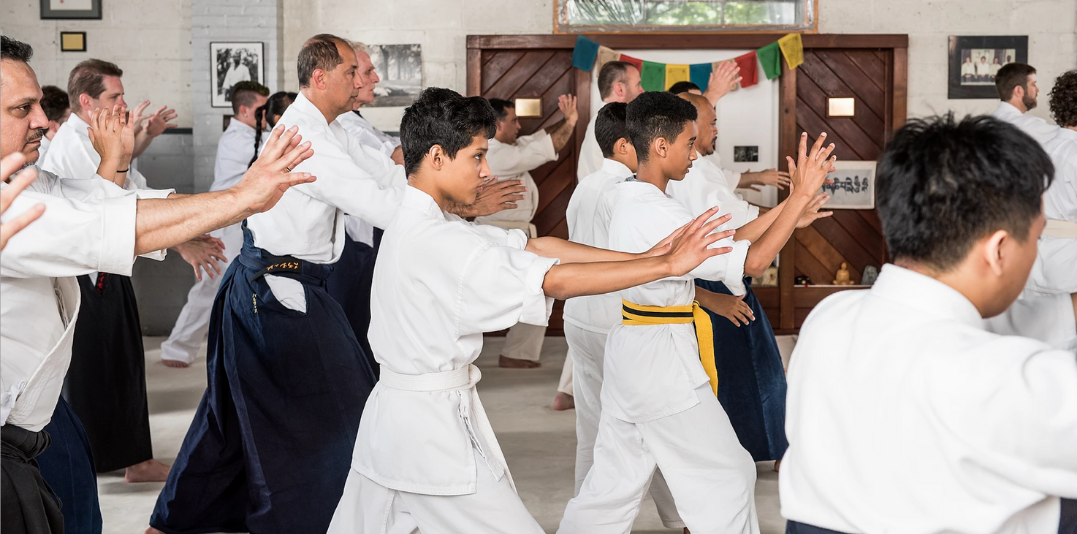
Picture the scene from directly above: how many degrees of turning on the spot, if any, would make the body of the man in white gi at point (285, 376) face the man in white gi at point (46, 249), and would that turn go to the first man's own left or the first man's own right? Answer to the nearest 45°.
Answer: approximately 90° to the first man's own right

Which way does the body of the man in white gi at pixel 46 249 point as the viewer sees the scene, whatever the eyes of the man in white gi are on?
to the viewer's right

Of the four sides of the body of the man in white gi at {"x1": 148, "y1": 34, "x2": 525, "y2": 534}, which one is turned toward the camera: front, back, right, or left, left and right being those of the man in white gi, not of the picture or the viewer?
right

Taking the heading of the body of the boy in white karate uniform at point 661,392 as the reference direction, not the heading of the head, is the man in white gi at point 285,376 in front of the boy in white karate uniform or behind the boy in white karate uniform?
behind

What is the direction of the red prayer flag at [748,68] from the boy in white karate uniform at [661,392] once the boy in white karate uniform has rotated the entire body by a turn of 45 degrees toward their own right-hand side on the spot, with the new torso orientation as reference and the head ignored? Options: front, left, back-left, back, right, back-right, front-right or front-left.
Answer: back-left

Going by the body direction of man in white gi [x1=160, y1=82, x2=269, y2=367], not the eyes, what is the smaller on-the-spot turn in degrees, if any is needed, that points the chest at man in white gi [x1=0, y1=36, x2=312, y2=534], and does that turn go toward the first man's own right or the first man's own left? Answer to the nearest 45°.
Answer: approximately 90° to the first man's own right

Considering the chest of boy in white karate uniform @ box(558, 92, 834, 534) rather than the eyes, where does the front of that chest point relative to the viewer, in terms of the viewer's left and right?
facing to the right of the viewer

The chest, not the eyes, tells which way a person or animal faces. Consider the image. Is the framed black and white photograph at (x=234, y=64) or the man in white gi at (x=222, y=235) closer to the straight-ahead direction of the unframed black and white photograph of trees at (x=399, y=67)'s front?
the man in white gi

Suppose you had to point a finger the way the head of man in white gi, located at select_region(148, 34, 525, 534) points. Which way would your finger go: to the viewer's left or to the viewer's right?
to the viewer's right

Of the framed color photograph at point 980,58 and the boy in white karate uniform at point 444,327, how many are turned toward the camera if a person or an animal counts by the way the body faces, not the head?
1

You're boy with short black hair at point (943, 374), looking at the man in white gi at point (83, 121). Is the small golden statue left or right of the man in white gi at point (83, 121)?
right

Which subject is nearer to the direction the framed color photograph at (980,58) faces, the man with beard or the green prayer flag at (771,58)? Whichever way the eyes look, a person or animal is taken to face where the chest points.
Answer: the man with beard
